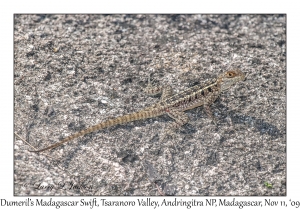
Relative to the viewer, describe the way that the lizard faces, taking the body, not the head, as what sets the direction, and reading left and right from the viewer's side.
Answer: facing away from the viewer and to the right of the viewer
